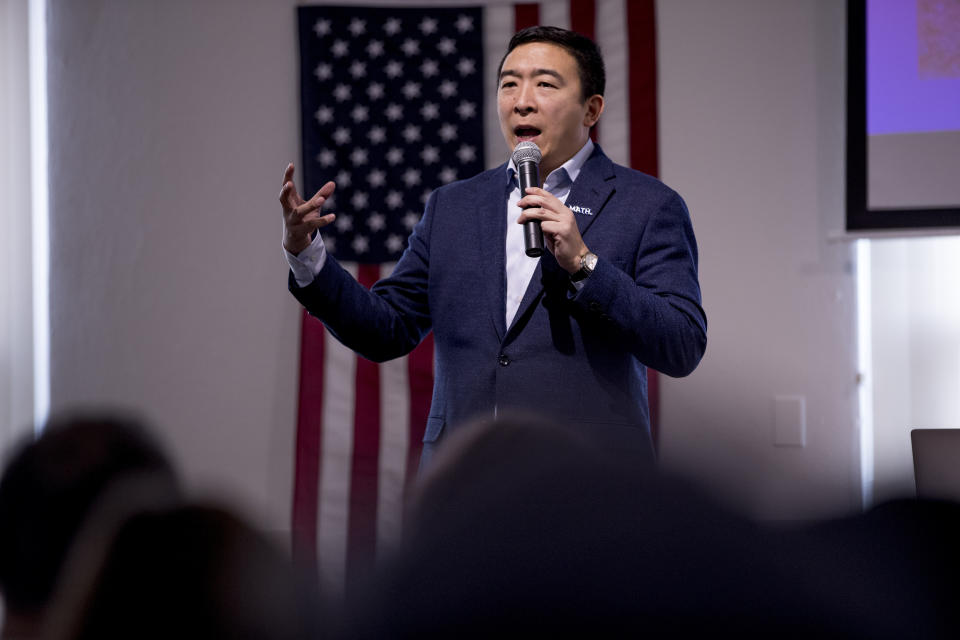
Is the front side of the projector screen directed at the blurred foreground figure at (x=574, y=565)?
yes

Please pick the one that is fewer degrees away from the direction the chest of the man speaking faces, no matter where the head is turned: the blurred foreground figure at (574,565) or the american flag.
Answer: the blurred foreground figure

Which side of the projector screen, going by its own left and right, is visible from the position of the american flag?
right

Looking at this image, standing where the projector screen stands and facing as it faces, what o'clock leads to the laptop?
The laptop is roughly at 12 o'clock from the projector screen.

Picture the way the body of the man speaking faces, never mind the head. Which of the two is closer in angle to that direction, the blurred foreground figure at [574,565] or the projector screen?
the blurred foreground figure
